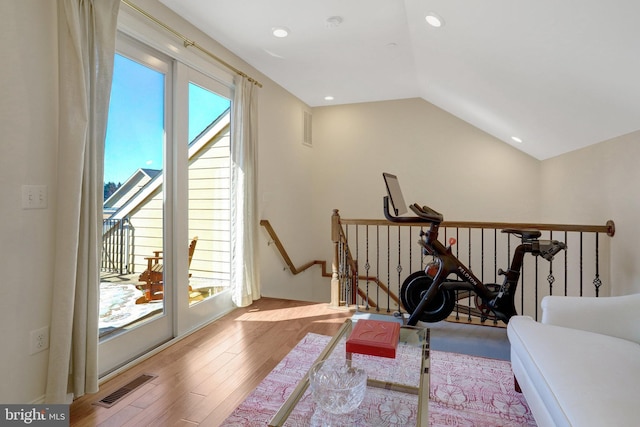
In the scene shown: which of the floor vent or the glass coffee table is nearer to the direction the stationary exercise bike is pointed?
the floor vent

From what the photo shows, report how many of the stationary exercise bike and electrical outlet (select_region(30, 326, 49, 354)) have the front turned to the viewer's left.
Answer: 1

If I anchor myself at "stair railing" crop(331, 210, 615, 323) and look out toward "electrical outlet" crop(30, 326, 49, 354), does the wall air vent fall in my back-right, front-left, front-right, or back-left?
front-right

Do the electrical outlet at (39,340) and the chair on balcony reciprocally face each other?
no

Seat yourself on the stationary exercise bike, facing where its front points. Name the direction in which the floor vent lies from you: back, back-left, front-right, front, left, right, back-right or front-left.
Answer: front-left

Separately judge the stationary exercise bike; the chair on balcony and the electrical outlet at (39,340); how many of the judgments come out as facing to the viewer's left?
2

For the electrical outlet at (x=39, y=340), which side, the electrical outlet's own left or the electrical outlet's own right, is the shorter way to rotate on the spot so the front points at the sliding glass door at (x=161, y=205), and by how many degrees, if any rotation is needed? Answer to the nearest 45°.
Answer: approximately 90° to the electrical outlet's own left

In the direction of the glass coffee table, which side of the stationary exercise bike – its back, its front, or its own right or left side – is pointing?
left

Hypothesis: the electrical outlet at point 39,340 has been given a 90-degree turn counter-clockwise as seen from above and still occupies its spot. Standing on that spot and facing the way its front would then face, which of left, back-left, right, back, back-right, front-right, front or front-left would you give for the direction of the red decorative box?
right

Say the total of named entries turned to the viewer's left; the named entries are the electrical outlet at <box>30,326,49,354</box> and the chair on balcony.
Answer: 1

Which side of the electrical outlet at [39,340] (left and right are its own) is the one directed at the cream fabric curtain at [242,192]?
left

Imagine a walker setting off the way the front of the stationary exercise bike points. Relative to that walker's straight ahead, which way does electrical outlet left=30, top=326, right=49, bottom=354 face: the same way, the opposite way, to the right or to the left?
the opposite way

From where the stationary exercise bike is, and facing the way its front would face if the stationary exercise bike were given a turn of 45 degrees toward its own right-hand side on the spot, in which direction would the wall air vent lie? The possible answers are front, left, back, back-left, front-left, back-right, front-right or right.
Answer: front

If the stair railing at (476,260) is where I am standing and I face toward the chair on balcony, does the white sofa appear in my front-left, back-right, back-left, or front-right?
back-left

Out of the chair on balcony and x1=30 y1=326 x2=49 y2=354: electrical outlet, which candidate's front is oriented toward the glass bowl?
the electrical outlet

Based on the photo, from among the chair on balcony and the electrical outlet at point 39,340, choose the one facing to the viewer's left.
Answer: the chair on balcony

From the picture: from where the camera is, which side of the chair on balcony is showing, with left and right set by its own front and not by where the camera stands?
left

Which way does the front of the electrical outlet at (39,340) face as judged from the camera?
facing the viewer and to the right of the viewer

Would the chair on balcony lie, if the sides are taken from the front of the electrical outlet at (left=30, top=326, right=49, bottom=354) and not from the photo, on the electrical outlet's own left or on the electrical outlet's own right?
on the electrical outlet's own left

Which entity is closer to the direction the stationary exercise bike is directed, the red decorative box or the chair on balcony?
the chair on balcony

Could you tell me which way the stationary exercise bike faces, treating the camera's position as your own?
facing to the left of the viewer
